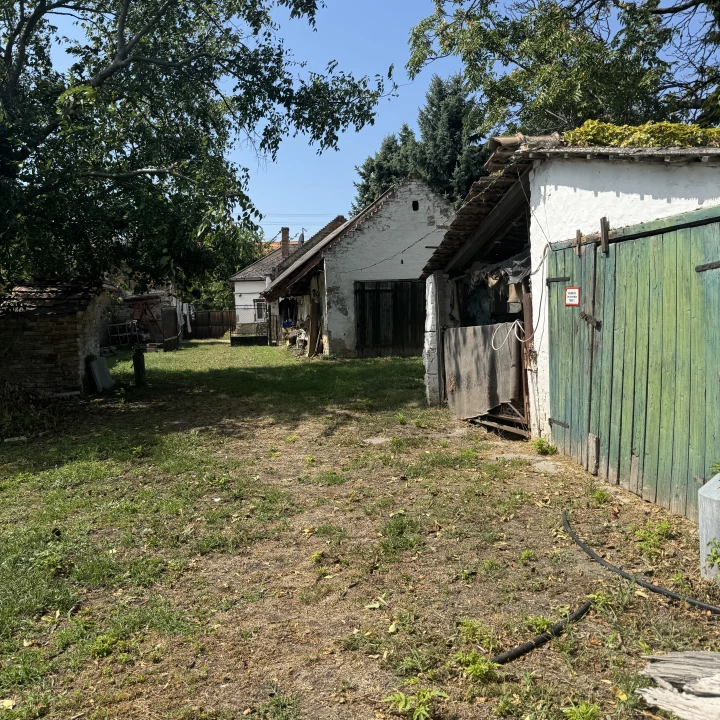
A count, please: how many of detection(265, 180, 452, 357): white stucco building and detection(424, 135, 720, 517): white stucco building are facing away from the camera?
0

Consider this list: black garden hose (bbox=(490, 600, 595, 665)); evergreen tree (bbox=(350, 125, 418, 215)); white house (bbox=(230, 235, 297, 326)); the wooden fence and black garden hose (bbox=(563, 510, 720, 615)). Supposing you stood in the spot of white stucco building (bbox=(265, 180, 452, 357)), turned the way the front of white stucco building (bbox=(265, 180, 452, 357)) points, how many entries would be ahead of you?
2

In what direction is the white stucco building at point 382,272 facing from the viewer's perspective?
toward the camera

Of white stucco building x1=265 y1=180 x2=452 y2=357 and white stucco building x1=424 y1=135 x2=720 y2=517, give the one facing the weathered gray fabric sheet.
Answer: white stucco building x1=265 y1=180 x2=452 y2=357

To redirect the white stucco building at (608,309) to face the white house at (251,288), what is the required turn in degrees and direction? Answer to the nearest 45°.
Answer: approximately 90° to its right

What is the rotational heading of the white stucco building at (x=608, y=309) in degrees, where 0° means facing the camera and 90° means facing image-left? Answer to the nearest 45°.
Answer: approximately 45°

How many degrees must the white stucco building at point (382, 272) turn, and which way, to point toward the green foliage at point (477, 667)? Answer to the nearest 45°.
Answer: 0° — it already faces it

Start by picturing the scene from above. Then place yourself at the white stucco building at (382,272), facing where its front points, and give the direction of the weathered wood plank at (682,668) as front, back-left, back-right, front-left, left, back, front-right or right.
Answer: front

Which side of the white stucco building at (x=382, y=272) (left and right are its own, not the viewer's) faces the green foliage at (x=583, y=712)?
front

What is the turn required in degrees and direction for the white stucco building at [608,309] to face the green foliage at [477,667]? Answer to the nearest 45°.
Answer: approximately 45° to its left

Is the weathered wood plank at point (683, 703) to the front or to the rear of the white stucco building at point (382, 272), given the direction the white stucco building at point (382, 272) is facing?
to the front

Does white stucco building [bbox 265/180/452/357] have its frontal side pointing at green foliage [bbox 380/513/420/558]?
yes

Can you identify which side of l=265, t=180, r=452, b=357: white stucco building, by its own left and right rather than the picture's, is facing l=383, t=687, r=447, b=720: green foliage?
front

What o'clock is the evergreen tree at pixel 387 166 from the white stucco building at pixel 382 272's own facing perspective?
The evergreen tree is roughly at 6 o'clock from the white stucco building.
